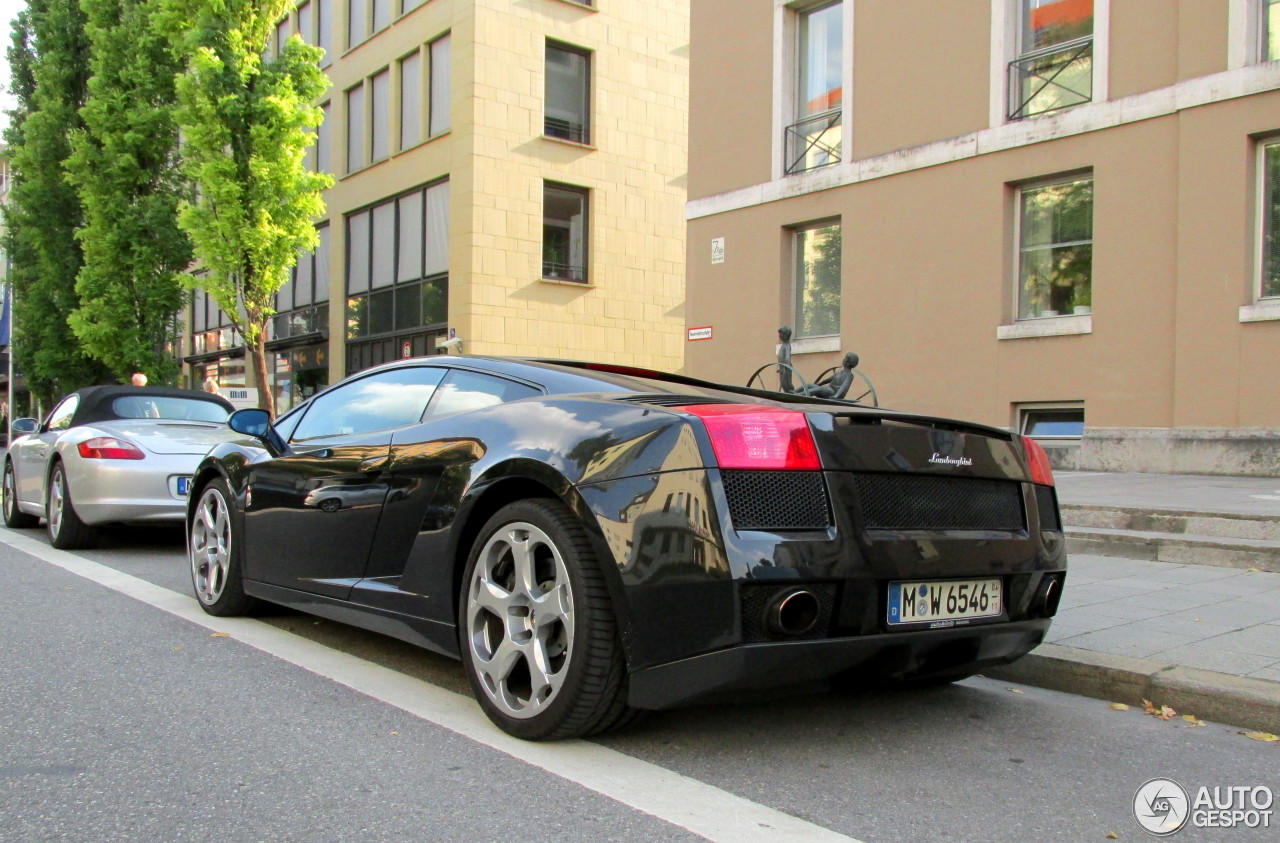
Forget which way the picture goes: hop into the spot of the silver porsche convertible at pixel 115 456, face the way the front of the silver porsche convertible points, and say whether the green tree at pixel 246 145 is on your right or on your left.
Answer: on your right

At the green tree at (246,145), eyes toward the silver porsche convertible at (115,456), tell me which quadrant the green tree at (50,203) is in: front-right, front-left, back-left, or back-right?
back-right

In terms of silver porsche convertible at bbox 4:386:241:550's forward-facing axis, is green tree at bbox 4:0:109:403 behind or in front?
in front

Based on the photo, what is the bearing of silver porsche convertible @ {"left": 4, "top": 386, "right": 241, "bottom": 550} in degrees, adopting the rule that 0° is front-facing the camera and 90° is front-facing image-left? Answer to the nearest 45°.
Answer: approximately 135°

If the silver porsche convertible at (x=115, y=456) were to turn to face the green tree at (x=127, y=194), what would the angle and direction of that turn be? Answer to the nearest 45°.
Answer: approximately 45° to its right

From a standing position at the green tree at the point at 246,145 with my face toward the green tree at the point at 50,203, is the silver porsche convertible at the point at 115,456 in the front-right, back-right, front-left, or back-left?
back-left
